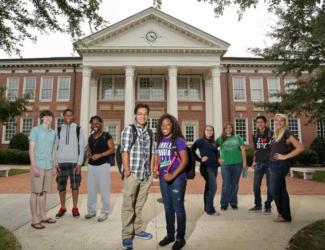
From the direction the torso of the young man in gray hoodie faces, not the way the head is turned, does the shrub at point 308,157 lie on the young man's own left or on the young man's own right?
on the young man's own left

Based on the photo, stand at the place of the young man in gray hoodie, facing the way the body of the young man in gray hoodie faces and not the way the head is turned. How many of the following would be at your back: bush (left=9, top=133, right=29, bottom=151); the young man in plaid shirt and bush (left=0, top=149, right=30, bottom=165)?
2

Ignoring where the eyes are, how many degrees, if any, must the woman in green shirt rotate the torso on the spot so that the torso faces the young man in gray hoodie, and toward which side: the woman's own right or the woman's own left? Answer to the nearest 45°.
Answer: approximately 45° to the woman's own right

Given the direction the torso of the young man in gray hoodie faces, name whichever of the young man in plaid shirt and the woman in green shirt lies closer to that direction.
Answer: the young man in plaid shirt

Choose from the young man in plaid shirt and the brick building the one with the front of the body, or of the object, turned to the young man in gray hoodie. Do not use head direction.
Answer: the brick building

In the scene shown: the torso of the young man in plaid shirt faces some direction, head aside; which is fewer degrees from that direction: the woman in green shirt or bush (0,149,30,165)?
the woman in green shirt

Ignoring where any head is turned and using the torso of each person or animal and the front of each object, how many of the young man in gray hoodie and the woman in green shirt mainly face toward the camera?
2

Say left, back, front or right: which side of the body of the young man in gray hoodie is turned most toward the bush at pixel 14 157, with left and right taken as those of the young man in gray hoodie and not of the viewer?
back

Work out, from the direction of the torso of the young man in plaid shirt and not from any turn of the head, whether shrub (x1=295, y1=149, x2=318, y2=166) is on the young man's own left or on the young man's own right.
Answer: on the young man's own left

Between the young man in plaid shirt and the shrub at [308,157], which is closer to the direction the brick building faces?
the young man in plaid shirt

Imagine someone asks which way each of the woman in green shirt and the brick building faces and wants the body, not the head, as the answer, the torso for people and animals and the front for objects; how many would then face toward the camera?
2

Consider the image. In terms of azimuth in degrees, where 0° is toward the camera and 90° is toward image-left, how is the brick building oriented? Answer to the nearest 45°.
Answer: approximately 0°

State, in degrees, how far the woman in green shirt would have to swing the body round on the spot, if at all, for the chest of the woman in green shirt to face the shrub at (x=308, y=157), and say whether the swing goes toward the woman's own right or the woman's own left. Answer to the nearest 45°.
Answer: approximately 180°
